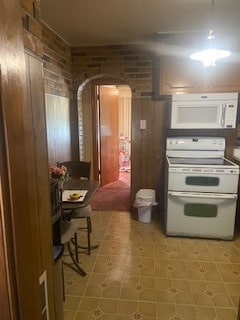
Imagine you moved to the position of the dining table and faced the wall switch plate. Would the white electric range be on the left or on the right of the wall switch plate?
right

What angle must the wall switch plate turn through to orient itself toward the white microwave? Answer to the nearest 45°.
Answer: approximately 45° to its left

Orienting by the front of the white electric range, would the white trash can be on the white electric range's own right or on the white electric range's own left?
on the white electric range's own right

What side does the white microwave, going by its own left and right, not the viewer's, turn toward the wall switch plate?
right

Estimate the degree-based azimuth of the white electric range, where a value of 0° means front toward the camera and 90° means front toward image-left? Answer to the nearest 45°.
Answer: approximately 0°

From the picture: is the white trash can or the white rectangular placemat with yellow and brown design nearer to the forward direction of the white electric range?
the white rectangular placemat with yellow and brown design

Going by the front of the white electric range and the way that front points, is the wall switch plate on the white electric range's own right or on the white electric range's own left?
on the white electric range's own right
